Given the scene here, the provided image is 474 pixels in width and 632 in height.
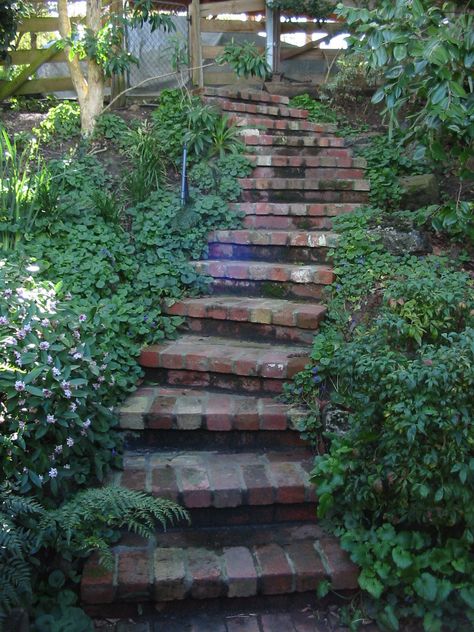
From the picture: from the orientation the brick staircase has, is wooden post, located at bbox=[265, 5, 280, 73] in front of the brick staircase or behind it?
behind

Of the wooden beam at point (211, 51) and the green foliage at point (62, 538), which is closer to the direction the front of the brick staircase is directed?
the green foliage

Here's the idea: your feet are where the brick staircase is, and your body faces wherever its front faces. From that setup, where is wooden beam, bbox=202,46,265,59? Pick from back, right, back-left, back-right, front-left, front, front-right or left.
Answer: back

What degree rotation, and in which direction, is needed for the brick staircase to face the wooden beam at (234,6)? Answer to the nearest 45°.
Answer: approximately 180°

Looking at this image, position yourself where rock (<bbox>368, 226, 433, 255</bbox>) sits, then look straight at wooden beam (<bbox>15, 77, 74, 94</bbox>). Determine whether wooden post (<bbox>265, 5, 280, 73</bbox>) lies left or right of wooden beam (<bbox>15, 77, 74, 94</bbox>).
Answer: right

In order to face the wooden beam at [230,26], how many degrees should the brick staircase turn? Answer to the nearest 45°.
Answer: approximately 180°

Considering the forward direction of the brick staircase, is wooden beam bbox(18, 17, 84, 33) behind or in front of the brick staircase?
behind

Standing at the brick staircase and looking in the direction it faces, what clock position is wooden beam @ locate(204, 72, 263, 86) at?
The wooden beam is roughly at 6 o'clock from the brick staircase.

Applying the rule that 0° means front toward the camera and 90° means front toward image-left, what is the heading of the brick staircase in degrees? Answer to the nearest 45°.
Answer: approximately 0°

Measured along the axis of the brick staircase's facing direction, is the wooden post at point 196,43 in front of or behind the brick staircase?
behind

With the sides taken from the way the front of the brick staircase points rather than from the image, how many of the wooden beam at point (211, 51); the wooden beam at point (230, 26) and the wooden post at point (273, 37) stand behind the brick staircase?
3

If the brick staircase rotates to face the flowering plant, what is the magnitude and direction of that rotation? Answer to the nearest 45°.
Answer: approximately 45° to its right
